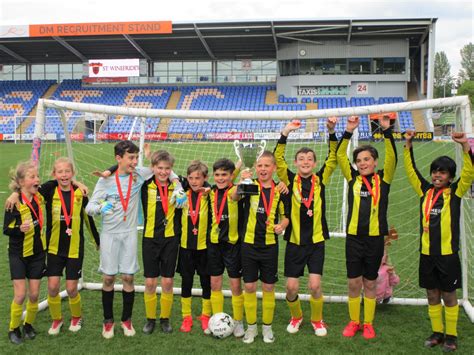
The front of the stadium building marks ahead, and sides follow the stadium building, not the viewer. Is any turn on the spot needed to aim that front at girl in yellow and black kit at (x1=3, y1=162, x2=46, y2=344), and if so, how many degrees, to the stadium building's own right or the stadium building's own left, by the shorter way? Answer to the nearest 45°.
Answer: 0° — it already faces them

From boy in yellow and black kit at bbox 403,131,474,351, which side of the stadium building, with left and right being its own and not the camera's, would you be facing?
front

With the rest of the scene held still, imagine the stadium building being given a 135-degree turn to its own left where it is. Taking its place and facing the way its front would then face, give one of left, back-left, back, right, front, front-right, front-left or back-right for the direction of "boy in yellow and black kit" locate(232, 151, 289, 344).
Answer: back-right

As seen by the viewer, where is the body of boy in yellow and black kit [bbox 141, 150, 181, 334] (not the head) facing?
toward the camera

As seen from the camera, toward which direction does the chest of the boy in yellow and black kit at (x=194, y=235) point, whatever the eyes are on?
toward the camera

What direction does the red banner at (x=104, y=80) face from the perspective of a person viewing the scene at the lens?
facing the viewer

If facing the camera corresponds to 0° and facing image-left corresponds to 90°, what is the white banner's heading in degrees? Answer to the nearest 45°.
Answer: approximately 0°

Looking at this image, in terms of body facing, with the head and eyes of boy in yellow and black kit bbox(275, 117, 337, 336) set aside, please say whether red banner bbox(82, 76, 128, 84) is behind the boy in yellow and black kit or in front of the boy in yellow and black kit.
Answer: behind

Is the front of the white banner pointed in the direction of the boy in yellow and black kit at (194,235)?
yes

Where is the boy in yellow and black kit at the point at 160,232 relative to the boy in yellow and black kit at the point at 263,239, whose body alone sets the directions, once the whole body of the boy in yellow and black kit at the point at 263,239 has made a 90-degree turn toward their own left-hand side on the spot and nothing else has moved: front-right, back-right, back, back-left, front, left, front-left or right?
back

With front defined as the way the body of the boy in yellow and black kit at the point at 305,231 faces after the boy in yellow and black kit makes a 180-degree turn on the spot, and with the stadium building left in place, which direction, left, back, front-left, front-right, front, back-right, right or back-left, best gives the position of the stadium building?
front

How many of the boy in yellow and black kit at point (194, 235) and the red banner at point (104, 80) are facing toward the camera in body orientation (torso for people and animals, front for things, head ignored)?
2

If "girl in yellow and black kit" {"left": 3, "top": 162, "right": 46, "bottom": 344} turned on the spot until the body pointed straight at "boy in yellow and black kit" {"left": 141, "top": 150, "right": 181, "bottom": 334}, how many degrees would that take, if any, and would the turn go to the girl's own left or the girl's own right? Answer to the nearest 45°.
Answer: approximately 45° to the girl's own left

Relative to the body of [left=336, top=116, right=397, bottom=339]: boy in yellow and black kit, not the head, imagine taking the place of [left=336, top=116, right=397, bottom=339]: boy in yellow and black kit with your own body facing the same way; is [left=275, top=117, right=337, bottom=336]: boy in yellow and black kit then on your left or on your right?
on your right

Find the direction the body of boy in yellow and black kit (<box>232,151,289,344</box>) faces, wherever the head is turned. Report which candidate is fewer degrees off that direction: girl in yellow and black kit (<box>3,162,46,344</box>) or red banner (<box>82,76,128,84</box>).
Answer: the girl in yellow and black kit

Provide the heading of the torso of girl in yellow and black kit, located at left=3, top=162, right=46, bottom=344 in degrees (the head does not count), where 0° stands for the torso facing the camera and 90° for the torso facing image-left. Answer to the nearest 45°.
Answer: approximately 315°

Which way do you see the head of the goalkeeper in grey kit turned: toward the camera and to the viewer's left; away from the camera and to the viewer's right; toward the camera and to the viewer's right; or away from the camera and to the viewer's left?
toward the camera and to the viewer's right

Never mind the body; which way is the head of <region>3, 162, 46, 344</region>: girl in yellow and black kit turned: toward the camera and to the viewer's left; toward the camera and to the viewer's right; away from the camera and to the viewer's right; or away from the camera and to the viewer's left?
toward the camera and to the viewer's right
